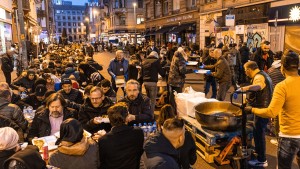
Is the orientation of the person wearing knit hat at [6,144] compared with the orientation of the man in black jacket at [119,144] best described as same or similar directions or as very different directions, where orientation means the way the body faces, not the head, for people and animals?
same or similar directions

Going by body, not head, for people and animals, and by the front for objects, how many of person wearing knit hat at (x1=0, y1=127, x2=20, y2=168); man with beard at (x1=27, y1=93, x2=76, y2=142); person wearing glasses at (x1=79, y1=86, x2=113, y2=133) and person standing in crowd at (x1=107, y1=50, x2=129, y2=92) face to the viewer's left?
0

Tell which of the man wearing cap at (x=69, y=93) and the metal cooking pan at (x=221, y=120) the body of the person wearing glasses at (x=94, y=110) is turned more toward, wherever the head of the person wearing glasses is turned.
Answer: the metal cooking pan

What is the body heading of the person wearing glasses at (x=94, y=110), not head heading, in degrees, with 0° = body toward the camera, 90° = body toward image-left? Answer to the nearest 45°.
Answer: approximately 0°

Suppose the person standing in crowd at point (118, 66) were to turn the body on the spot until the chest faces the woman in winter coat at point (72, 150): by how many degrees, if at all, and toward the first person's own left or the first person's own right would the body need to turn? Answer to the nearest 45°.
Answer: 0° — they already face them

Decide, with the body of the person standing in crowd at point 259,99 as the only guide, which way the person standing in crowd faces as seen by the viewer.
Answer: to the viewer's left

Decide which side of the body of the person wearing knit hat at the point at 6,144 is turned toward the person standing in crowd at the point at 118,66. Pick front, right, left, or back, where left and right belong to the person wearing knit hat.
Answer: front

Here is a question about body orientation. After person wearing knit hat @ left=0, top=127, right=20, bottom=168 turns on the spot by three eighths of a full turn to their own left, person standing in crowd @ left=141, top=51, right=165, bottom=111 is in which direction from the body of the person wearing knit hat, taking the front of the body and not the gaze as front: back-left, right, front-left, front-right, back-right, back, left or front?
back-right

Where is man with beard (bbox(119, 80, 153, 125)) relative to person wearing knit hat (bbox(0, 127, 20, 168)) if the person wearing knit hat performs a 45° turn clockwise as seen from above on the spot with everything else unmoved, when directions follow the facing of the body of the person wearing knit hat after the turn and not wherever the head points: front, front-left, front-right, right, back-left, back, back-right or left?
front-left

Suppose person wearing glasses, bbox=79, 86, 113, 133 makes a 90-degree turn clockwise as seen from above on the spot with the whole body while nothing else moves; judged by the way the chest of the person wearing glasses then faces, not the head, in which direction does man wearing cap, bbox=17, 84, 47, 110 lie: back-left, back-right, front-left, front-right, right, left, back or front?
front-right

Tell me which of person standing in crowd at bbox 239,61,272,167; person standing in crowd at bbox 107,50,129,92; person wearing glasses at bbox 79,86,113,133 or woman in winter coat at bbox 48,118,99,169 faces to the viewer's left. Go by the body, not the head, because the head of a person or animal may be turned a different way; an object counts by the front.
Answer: person standing in crowd at bbox 239,61,272,167

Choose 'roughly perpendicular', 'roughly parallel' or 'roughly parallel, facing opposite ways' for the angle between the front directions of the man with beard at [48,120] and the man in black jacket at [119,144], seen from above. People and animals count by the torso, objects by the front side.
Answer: roughly parallel, facing opposite ways

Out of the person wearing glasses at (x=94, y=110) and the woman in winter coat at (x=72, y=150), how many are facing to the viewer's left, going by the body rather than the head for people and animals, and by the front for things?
0

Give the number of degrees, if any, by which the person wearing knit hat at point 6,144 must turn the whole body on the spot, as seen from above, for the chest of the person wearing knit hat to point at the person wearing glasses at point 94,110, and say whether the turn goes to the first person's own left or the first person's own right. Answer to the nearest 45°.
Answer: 0° — they already face them

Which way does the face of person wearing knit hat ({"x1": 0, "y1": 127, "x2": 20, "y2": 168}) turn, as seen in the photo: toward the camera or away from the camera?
away from the camera

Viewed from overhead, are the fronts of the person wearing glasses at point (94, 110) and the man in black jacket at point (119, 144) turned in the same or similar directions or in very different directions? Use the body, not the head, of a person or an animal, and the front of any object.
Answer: very different directions

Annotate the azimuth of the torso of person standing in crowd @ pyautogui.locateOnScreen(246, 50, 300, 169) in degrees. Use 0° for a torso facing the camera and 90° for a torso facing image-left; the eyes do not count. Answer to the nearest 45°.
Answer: approximately 135°

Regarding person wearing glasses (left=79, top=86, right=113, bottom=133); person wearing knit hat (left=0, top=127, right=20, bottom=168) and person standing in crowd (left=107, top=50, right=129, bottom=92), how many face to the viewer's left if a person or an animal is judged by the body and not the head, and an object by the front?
0

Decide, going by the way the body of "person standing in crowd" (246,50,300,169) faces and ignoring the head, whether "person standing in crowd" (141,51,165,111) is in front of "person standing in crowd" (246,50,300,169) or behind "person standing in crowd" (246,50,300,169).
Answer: in front
